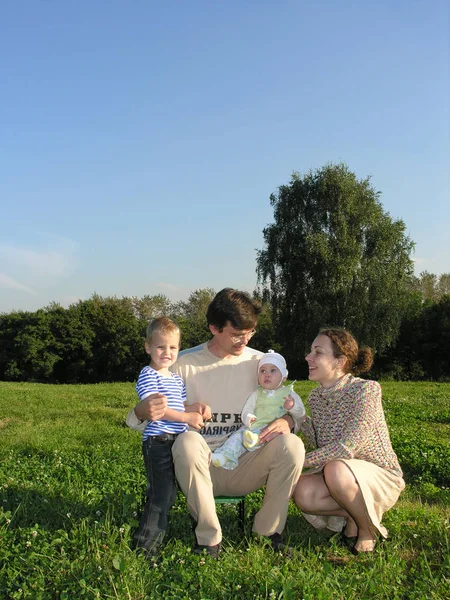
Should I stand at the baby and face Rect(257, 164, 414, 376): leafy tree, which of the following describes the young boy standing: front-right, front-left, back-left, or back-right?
back-left

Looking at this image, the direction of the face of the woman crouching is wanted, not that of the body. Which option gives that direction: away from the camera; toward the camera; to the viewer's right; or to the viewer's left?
to the viewer's left

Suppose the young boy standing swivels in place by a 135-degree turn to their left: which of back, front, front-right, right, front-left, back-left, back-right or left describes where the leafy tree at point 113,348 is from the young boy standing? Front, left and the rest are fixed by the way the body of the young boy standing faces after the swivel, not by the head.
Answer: front

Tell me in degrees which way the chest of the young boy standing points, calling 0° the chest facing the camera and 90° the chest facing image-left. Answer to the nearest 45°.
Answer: approximately 315°

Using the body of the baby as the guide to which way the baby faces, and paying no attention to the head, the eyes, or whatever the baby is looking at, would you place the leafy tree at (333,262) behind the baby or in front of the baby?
behind

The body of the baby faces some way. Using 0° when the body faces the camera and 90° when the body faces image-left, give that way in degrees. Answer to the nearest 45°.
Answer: approximately 45°
